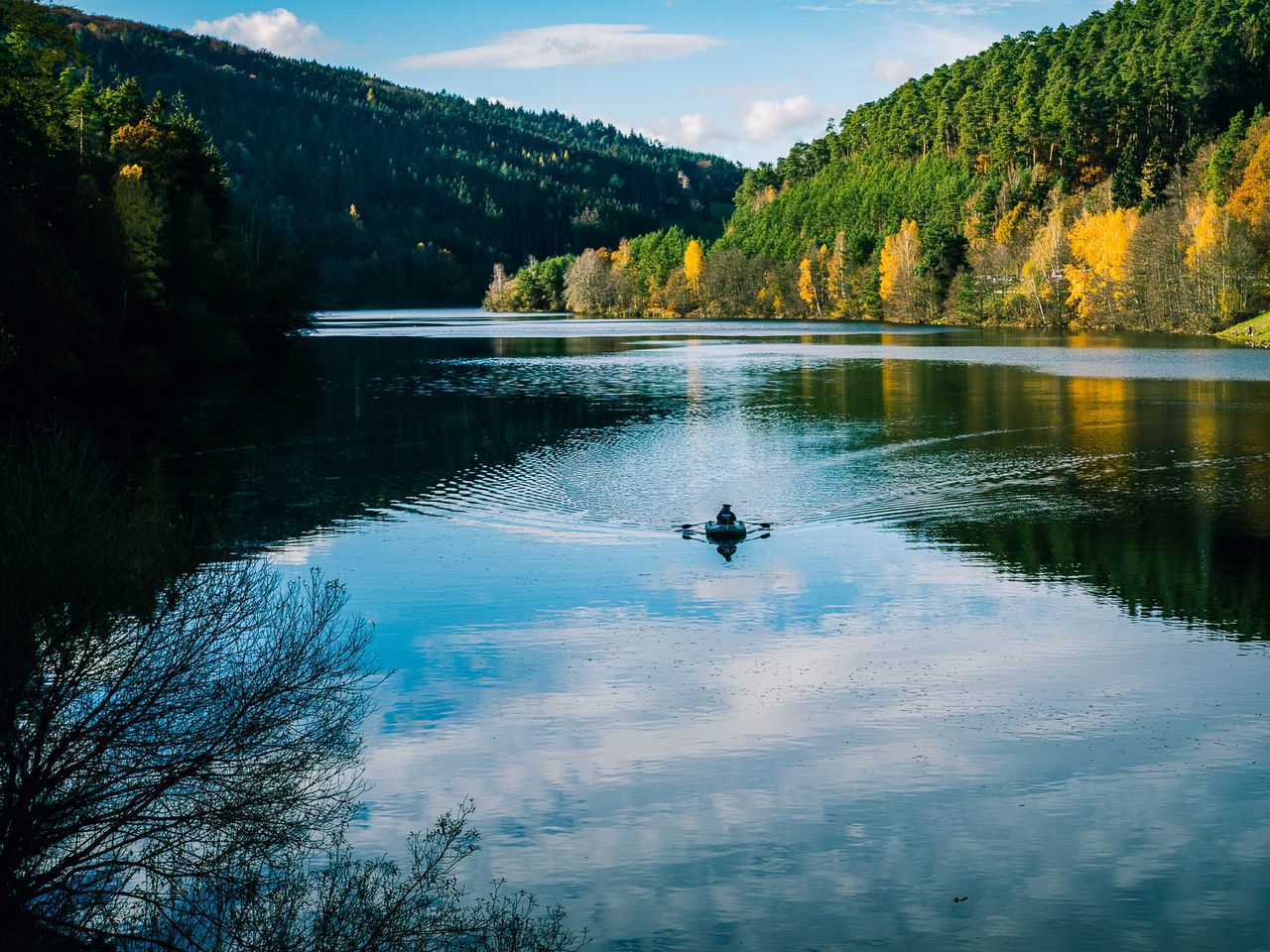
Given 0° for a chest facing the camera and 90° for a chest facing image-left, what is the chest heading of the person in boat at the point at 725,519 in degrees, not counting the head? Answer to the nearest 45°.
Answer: approximately 180°
